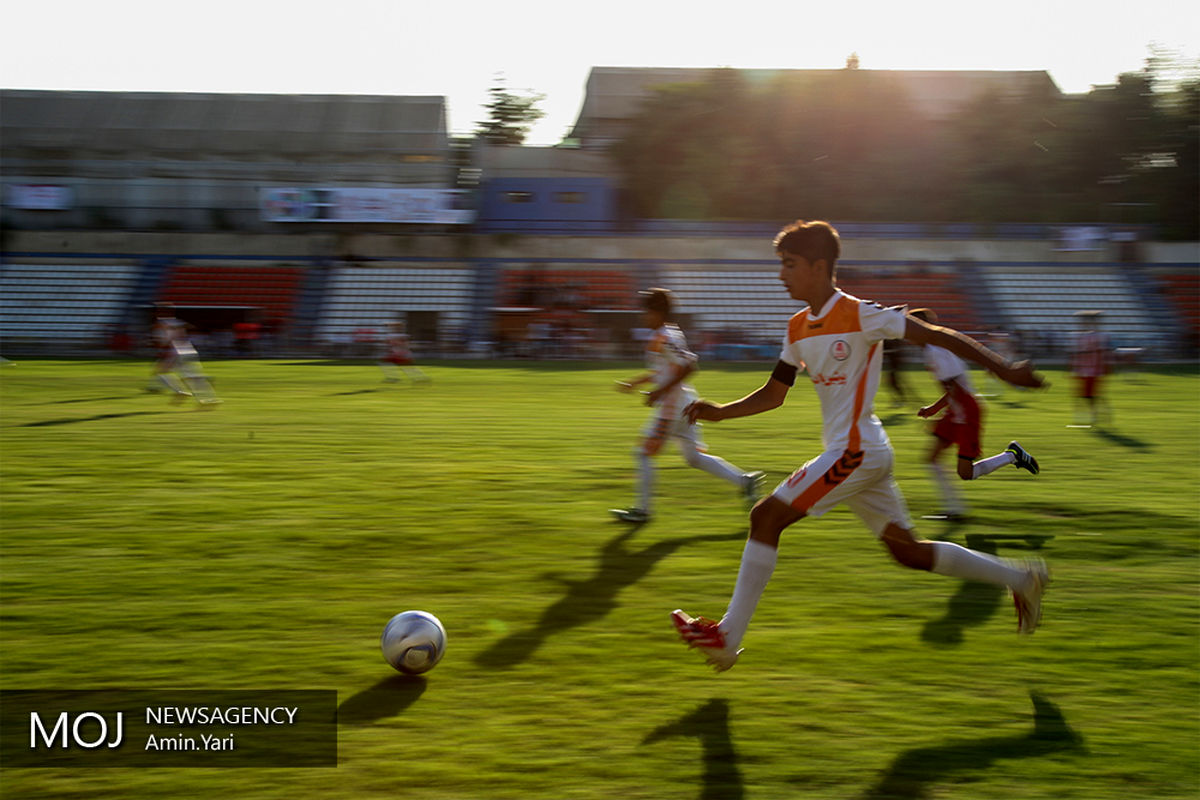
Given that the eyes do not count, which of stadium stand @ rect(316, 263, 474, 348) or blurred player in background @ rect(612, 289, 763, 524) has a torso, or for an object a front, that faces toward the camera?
the stadium stand

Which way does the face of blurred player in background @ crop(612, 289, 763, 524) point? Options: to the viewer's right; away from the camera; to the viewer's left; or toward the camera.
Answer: to the viewer's left

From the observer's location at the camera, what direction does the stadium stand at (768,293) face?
facing the viewer

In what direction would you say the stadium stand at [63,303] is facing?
toward the camera

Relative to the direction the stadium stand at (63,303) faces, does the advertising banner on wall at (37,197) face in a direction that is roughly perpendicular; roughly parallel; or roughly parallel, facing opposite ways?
roughly parallel

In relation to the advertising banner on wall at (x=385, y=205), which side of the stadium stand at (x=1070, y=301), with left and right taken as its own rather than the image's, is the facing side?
right

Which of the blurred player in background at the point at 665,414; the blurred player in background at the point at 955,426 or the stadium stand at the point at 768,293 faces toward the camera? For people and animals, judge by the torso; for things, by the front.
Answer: the stadium stand

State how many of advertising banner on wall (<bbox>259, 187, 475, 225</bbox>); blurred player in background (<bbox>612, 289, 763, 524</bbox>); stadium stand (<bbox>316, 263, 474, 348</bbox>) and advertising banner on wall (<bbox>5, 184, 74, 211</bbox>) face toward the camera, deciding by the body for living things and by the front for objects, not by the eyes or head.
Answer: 3

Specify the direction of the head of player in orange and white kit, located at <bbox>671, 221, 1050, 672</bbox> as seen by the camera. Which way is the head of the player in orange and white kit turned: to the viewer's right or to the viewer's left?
to the viewer's left

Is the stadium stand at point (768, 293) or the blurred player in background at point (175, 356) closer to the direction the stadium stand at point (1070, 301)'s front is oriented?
the blurred player in background

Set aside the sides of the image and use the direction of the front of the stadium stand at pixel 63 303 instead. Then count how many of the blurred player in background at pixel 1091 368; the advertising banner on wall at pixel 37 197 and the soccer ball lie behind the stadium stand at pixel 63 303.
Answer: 1

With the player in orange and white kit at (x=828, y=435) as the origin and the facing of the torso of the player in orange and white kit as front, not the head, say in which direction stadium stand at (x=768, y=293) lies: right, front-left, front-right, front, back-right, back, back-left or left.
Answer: back-right

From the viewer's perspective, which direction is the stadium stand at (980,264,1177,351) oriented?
toward the camera

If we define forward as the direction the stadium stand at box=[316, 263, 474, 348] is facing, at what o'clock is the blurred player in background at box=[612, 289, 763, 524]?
The blurred player in background is roughly at 12 o'clock from the stadium stand.

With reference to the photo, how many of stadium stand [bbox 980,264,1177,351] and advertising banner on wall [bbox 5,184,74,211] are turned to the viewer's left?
0

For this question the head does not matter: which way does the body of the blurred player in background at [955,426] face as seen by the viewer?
to the viewer's left
